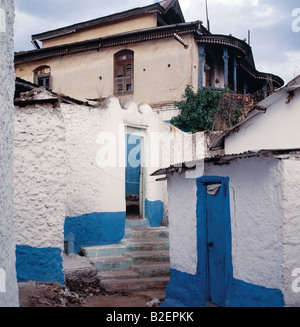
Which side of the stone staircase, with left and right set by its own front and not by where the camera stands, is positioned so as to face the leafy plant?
back

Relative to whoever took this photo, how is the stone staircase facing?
facing the viewer
